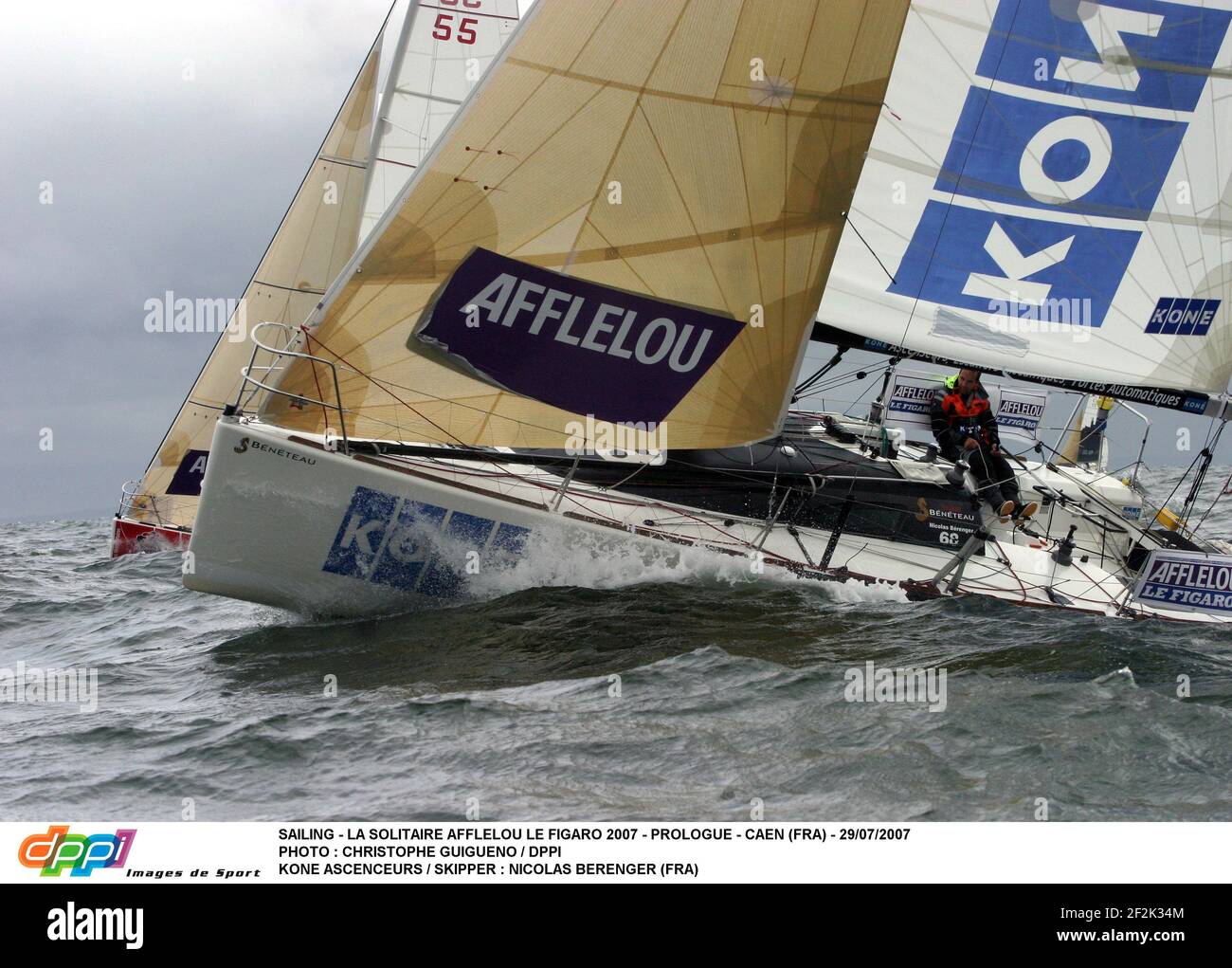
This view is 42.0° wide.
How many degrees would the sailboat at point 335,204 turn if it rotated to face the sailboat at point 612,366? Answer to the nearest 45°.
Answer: approximately 45° to its left

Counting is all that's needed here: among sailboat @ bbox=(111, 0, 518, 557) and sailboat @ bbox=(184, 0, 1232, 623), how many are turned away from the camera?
0

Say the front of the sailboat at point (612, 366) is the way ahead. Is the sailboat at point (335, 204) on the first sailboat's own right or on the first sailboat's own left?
on the first sailboat's own right

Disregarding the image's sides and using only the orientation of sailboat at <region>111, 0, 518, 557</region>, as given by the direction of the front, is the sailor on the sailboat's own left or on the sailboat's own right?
on the sailboat's own left

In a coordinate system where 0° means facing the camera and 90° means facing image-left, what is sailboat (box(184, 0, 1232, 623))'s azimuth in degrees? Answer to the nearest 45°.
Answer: approximately 45°

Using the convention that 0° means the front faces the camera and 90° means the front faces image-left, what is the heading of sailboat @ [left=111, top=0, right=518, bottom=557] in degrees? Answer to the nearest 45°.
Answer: approximately 45°
